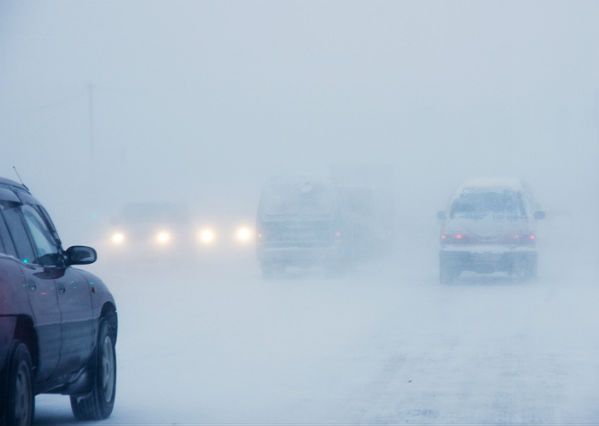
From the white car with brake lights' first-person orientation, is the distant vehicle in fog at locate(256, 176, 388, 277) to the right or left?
on its left

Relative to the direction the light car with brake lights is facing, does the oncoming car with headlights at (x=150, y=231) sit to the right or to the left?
on its left

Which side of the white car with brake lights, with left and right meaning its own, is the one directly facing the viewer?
back

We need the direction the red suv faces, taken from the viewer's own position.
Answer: facing away from the viewer and to the right of the viewer

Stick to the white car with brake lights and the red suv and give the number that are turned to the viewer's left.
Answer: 0

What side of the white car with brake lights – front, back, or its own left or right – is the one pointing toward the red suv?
back

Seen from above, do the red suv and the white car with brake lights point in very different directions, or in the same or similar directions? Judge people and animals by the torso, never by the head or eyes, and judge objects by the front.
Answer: same or similar directions
